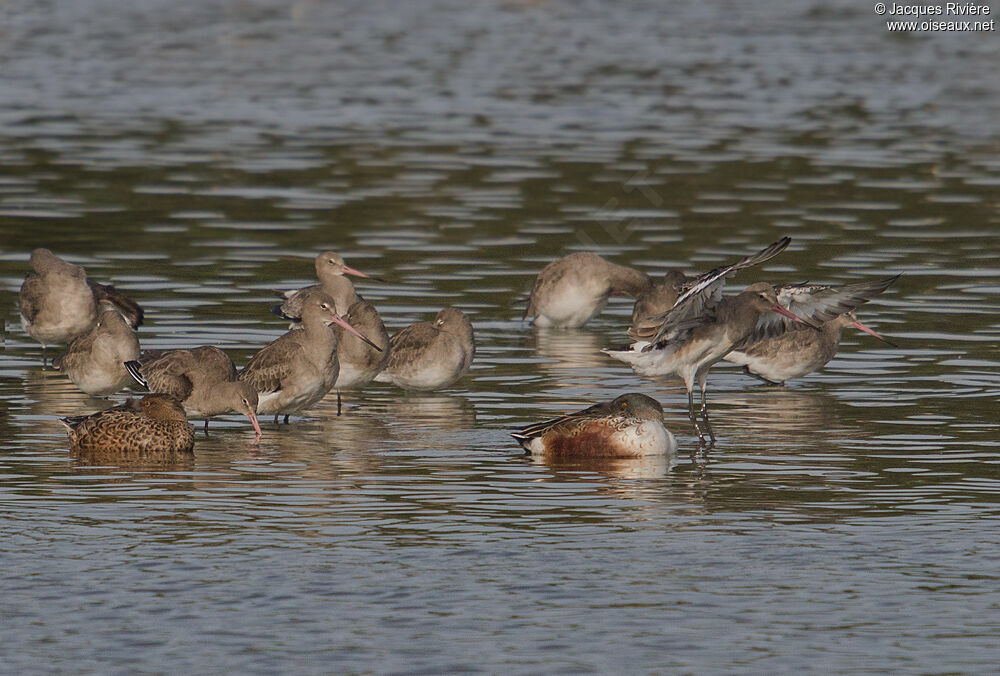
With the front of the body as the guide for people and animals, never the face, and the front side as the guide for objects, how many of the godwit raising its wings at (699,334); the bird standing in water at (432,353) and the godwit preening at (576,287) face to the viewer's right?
3

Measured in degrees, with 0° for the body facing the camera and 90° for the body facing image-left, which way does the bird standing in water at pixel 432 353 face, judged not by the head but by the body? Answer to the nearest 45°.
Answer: approximately 270°

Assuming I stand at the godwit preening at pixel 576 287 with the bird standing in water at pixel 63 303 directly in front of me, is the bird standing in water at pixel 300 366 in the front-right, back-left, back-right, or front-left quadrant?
front-left

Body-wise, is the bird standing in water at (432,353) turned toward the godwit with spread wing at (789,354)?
yes

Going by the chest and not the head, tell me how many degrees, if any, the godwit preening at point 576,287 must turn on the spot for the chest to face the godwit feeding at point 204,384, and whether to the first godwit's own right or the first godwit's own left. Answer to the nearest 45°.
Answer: approximately 135° to the first godwit's own right

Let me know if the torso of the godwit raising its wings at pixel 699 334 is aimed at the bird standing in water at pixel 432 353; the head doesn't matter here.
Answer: no

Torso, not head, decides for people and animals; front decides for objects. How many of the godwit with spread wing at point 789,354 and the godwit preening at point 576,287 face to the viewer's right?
2

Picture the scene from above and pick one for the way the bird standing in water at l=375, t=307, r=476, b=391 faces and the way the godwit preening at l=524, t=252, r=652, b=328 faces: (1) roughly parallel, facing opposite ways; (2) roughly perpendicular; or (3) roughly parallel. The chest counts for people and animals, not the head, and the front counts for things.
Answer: roughly parallel

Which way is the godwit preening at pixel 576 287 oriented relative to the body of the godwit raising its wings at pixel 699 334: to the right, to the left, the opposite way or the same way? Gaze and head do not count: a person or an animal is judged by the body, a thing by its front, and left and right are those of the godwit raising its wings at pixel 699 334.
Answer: the same way

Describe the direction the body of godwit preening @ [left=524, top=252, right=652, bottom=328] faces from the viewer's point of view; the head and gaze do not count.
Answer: to the viewer's right

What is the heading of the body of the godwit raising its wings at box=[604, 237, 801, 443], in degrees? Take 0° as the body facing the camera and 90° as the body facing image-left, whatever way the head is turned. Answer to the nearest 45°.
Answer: approximately 270°

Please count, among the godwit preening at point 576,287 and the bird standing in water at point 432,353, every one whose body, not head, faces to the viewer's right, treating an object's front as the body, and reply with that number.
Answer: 2

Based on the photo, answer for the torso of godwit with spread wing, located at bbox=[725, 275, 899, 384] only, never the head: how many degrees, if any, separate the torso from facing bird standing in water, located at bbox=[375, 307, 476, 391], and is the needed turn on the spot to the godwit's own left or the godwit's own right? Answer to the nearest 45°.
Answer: approximately 180°

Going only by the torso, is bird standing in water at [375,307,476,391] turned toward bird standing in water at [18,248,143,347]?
no

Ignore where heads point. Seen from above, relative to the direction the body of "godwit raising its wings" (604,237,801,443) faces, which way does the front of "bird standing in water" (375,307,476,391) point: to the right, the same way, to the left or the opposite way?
the same way

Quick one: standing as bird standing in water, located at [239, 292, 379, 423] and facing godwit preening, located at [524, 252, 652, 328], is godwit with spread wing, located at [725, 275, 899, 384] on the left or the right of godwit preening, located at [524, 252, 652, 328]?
right

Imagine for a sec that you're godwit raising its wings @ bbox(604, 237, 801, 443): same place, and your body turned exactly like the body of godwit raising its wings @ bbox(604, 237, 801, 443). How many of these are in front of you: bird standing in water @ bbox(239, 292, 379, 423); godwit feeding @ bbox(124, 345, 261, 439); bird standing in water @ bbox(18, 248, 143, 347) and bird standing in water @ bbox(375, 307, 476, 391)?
0

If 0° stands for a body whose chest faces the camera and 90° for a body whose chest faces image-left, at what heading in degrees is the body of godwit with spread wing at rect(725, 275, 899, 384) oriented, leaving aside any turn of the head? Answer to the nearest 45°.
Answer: approximately 270°

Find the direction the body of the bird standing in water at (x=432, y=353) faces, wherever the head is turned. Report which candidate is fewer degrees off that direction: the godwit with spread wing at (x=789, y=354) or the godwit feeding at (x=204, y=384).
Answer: the godwit with spread wing

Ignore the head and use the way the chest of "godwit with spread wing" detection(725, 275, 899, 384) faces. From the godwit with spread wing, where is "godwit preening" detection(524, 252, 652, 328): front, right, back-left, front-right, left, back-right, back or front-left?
back-left

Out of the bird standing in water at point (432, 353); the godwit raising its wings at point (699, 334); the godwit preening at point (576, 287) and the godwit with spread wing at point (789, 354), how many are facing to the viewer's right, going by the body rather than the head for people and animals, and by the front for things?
4
